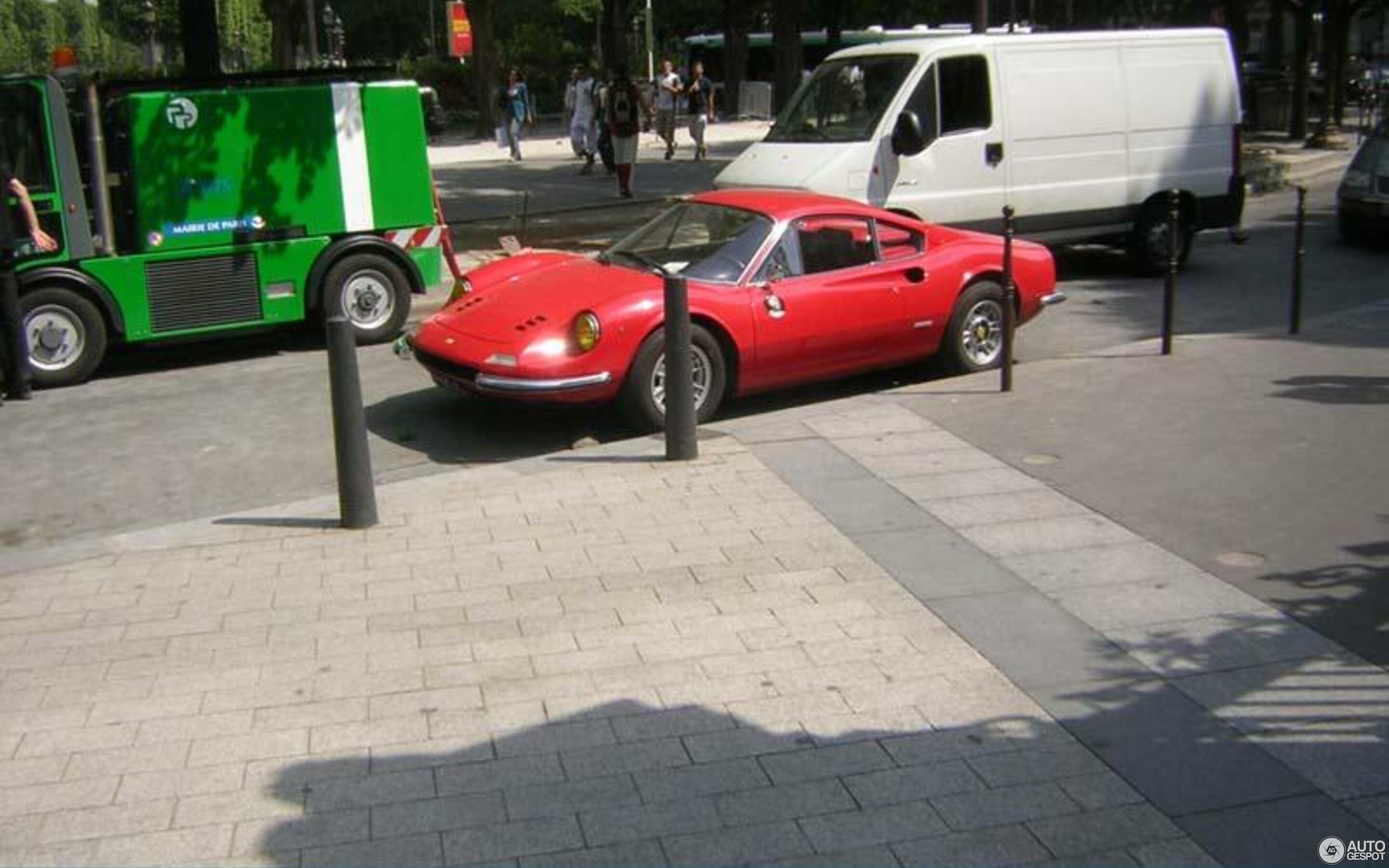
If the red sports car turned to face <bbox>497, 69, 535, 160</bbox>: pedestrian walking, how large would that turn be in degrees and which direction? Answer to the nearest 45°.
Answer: approximately 135° to its right

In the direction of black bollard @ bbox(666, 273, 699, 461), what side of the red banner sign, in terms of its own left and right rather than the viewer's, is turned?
front

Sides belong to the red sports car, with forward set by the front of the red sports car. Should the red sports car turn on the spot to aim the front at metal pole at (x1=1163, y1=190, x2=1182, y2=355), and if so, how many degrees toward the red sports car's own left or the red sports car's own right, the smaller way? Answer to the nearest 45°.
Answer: approximately 135° to the red sports car's own left

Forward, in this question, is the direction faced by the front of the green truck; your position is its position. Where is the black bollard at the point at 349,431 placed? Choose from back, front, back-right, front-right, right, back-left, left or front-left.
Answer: left

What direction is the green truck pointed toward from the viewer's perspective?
to the viewer's left

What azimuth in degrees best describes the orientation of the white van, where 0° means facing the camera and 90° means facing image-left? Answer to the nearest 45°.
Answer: approximately 45°

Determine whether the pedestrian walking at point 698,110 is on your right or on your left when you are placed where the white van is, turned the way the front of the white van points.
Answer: on your right

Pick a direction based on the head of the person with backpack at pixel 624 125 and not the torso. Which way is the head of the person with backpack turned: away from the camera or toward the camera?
away from the camera

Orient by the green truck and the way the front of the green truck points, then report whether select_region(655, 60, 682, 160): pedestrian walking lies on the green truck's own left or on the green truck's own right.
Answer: on the green truck's own right

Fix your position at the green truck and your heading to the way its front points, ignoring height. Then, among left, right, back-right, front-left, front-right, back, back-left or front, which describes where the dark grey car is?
back

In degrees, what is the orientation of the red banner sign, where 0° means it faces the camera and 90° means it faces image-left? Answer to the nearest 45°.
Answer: approximately 0°

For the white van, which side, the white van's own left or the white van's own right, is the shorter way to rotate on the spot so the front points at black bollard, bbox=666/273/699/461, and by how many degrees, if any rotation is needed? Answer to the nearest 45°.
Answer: approximately 45° to the white van's own left
